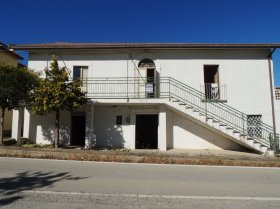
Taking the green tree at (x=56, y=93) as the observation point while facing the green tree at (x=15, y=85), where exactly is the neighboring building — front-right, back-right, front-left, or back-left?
front-right

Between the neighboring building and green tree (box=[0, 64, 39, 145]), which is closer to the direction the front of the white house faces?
the green tree

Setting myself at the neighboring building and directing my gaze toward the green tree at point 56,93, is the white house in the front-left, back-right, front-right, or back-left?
front-left

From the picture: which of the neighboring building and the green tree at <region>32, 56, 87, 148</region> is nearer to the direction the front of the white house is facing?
the green tree

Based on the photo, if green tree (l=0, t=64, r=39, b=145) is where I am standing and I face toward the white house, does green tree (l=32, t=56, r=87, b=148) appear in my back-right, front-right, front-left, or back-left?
front-right

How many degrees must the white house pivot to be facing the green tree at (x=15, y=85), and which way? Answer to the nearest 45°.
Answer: approximately 90° to its right

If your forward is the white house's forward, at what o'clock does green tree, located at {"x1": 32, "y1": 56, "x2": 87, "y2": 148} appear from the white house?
The green tree is roughly at 2 o'clock from the white house.

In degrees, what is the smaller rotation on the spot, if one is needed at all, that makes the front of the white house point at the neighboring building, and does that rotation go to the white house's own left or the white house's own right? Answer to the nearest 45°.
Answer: approximately 90° to the white house's own right

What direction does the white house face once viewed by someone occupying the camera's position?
facing the viewer
